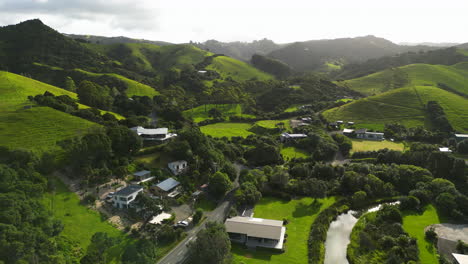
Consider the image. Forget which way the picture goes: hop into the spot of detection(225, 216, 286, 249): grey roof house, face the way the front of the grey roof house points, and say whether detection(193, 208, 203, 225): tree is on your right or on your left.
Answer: on your right

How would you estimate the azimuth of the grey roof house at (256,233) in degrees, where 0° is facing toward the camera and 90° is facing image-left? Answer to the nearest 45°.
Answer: approximately 0°

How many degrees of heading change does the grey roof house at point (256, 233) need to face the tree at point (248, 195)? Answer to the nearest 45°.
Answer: approximately 180°

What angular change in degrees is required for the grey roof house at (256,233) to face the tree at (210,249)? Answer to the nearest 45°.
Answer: approximately 45° to its right

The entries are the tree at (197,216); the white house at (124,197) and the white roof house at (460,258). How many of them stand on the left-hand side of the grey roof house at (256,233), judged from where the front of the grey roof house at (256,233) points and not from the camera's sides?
1

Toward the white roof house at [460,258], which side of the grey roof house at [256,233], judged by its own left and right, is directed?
left

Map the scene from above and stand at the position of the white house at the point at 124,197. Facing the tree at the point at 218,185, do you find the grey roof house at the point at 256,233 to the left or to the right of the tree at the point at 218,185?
right

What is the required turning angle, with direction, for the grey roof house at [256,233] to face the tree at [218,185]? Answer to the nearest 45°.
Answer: approximately 135° to its right

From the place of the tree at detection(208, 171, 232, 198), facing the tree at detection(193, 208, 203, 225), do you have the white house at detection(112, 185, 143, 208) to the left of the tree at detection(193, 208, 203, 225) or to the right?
right

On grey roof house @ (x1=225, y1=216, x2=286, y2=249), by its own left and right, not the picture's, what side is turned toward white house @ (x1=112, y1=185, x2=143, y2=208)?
right

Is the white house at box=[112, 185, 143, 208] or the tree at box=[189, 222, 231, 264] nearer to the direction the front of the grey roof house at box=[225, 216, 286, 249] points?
the tree

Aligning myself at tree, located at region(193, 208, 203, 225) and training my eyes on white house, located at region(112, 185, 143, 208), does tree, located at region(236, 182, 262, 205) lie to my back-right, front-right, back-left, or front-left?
back-right
